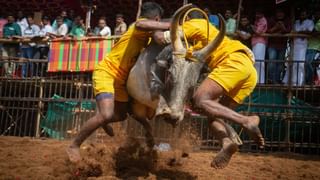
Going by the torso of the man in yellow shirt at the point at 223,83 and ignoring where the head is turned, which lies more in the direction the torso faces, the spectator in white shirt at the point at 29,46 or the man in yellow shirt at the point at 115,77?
the man in yellow shirt

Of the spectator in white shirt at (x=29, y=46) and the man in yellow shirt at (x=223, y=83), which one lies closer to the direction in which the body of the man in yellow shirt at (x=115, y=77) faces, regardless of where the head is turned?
the man in yellow shirt

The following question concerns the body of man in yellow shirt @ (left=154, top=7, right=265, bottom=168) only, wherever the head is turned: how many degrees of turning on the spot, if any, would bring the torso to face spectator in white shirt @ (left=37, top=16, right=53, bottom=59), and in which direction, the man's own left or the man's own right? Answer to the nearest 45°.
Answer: approximately 45° to the man's own right

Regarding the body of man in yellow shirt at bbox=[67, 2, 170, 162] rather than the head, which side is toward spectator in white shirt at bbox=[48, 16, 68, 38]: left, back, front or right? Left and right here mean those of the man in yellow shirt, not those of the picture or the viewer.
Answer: left

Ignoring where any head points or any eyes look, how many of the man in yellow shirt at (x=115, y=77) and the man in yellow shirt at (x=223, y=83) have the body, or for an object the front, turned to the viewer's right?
1

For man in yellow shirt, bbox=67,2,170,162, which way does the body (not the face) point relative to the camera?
to the viewer's right

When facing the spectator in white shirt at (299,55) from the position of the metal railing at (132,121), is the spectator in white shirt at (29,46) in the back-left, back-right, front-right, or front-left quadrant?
back-left

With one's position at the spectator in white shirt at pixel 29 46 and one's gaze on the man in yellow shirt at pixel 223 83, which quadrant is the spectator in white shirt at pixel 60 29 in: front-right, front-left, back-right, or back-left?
front-left

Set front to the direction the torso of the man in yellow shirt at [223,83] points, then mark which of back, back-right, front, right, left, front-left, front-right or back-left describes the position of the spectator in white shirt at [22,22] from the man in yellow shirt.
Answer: front-right

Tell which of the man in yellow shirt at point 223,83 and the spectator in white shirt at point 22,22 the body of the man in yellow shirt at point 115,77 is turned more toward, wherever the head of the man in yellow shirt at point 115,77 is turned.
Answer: the man in yellow shirt

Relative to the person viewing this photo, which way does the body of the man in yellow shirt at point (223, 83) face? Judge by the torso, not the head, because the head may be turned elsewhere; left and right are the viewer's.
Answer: facing to the left of the viewer

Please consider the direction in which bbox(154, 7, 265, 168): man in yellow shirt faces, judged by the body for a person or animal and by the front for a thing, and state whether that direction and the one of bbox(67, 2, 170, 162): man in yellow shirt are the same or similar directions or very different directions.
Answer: very different directions

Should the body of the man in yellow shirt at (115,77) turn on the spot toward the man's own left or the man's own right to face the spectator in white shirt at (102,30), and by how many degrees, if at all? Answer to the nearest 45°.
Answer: approximately 90° to the man's own left

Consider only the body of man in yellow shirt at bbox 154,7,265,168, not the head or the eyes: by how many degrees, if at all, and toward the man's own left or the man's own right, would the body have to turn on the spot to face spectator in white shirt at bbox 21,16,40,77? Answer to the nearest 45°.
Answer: approximately 45° to the man's own right

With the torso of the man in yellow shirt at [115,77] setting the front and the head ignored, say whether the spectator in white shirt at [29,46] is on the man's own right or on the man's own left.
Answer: on the man's own left
